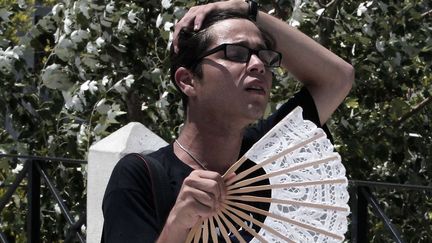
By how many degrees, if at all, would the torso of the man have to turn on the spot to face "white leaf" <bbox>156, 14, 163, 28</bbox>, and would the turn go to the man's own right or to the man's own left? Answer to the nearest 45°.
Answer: approximately 135° to the man's own left

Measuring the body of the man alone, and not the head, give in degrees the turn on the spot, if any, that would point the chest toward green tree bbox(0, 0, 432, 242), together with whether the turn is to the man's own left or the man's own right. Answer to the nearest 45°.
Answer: approximately 135° to the man's own left

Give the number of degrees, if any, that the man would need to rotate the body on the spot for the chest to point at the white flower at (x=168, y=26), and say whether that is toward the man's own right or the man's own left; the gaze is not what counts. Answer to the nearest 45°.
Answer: approximately 135° to the man's own left

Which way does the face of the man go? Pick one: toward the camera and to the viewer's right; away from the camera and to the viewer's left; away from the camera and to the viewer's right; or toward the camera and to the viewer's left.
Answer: toward the camera and to the viewer's right

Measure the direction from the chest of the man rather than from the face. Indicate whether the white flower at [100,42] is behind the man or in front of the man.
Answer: behind

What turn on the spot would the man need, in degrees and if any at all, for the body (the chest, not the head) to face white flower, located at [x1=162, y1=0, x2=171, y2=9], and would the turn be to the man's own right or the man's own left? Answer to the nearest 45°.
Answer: approximately 135° to the man's own left

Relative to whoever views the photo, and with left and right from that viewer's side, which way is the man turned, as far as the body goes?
facing the viewer and to the right of the viewer
